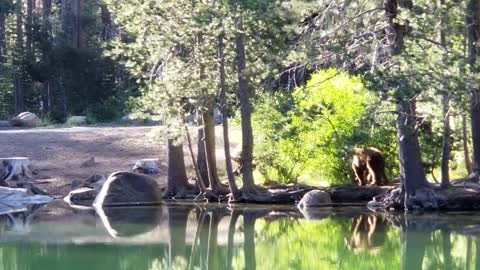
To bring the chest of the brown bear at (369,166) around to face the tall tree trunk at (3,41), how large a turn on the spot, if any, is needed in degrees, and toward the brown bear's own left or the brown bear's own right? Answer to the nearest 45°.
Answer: approximately 90° to the brown bear's own right

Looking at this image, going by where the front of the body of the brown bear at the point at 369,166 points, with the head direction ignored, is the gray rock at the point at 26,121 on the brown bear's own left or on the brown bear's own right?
on the brown bear's own right

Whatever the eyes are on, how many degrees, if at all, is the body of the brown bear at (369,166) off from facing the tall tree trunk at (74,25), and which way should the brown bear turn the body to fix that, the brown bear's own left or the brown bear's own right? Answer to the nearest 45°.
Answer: approximately 90° to the brown bear's own right

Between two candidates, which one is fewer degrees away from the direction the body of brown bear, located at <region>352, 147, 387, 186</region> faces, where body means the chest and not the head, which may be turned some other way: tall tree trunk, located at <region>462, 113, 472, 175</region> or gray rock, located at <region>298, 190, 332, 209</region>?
the gray rock

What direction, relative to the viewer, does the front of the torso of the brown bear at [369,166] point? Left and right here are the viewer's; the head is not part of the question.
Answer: facing the viewer and to the left of the viewer

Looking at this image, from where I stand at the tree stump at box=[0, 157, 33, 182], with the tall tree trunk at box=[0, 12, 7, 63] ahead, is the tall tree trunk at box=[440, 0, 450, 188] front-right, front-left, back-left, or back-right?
back-right

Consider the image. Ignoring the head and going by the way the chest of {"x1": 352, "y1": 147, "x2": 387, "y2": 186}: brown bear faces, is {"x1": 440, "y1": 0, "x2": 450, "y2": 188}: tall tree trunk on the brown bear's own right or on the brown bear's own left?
on the brown bear's own left

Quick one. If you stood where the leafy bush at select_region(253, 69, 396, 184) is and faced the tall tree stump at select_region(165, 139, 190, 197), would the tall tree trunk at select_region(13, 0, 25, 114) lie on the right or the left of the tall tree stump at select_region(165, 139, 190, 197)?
right
